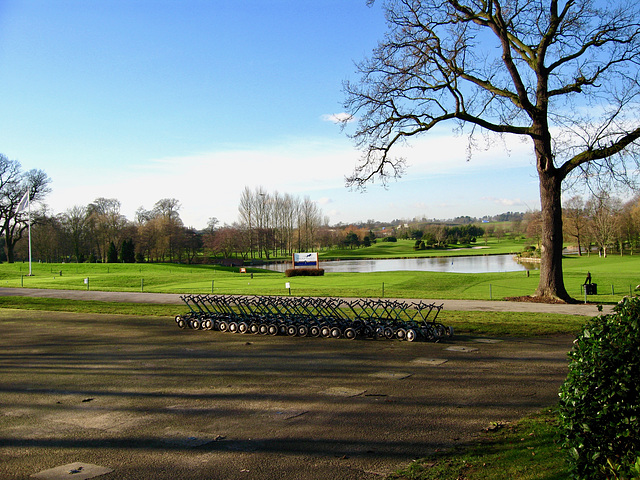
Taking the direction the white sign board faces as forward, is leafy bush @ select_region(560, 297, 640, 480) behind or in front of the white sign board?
in front

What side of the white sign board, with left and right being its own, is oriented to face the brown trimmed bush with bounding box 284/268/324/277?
front

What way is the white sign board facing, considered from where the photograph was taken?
facing the viewer
